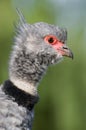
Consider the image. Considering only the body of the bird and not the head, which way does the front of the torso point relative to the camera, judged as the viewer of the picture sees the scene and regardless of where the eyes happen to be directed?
to the viewer's right
